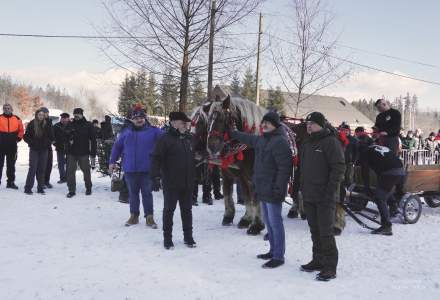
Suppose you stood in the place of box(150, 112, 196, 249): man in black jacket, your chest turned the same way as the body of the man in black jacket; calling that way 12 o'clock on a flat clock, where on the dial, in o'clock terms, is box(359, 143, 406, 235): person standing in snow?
The person standing in snow is roughly at 10 o'clock from the man in black jacket.

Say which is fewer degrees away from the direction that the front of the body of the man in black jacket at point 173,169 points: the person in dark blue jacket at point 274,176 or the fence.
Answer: the person in dark blue jacket

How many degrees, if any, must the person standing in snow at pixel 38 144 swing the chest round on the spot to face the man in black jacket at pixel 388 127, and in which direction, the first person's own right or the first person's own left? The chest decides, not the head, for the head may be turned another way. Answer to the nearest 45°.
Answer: approximately 45° to the first person's own left

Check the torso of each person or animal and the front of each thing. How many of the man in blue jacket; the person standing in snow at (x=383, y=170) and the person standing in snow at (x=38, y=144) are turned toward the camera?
2

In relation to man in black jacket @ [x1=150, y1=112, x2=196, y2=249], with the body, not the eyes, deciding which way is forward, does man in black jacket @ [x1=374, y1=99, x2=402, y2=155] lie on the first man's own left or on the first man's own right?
on the first man's own left

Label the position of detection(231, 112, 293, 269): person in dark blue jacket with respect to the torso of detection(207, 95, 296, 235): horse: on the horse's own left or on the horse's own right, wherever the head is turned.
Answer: on the horse's own left

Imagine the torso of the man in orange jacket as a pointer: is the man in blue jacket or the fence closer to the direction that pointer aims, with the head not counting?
the man in blue jacket

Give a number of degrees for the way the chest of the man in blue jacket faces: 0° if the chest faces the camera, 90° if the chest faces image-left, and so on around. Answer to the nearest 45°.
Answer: approximately 0°

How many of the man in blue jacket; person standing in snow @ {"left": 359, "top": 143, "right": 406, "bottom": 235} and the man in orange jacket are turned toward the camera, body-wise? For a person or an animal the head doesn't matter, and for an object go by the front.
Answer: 2
